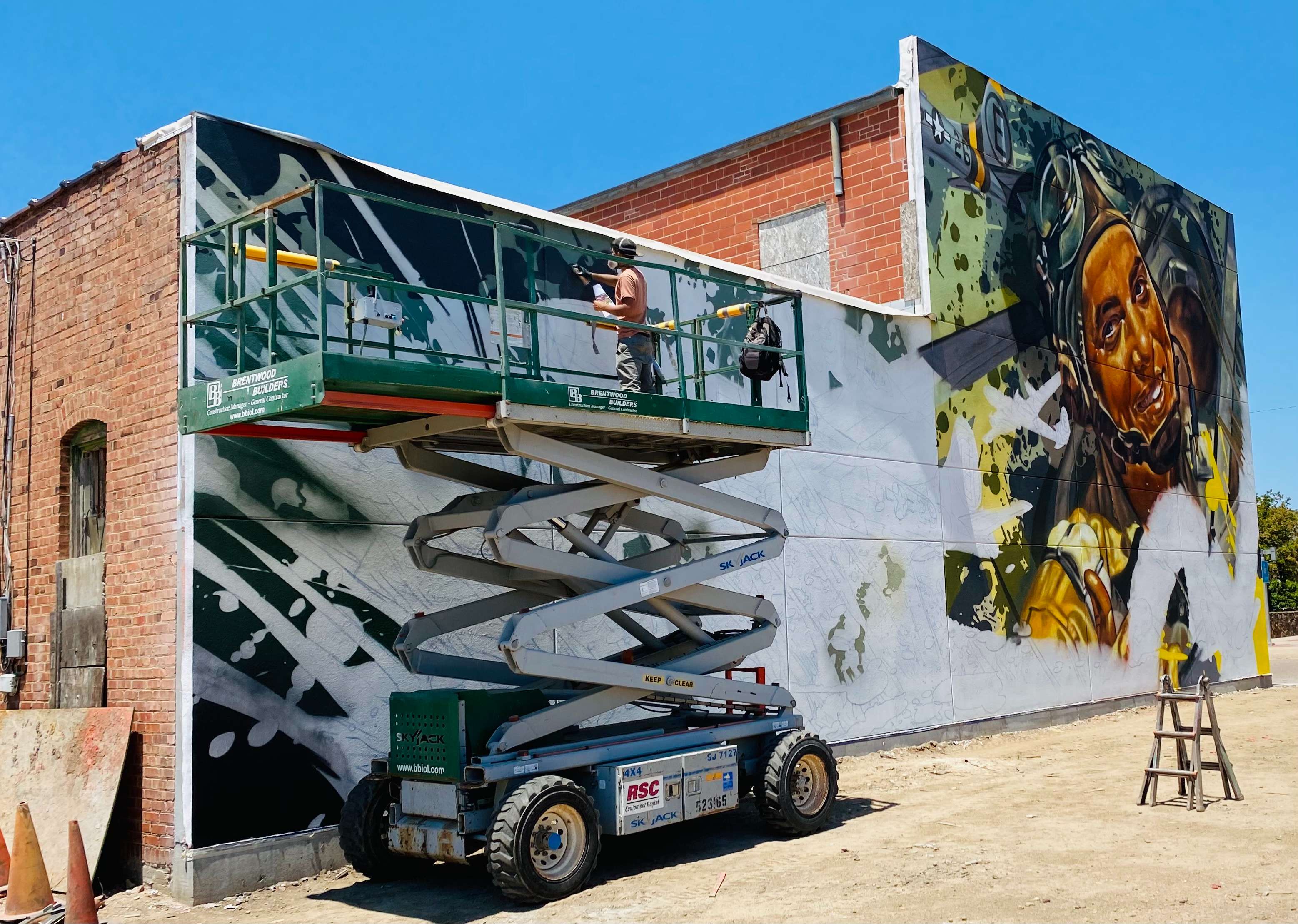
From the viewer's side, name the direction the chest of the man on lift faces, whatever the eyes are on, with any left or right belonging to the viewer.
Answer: facing to the left of the viewer

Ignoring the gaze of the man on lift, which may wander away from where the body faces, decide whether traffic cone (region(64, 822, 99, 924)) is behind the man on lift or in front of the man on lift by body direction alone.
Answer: in front

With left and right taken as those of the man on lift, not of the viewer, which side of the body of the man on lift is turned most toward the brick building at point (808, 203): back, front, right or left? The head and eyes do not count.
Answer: right

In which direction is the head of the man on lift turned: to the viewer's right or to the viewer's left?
to the viewer's left
